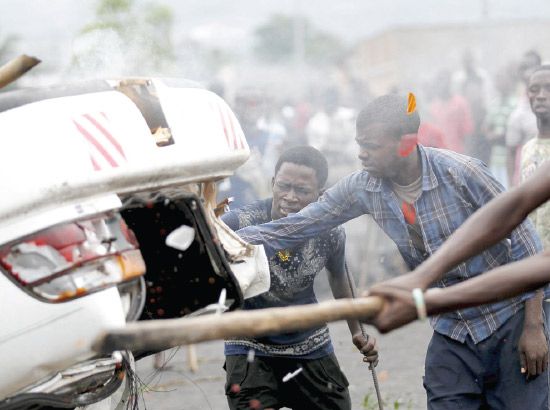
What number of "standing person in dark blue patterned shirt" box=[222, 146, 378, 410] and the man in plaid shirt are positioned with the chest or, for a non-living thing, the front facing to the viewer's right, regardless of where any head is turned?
0

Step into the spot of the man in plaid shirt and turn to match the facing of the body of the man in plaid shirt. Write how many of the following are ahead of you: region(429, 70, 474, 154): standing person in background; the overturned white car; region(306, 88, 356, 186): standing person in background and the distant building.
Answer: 1

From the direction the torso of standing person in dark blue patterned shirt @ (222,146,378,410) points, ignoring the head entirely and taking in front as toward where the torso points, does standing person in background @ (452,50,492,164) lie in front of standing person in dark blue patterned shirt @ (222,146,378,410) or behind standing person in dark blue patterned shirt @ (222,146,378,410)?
behind

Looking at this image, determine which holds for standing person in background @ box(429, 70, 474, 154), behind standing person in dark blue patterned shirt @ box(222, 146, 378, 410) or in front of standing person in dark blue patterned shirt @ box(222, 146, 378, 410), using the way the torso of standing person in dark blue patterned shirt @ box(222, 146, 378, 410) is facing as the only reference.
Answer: behind

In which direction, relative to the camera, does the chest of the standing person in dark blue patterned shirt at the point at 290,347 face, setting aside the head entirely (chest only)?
toward the camera

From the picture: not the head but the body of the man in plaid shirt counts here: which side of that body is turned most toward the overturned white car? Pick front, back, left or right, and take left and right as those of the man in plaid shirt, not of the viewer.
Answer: front

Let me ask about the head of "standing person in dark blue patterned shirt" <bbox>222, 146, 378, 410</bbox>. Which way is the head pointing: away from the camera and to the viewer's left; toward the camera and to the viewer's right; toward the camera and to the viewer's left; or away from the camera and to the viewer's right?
toward the camera and to the viewer's left

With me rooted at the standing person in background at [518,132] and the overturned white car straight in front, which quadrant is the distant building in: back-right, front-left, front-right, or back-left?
back-right

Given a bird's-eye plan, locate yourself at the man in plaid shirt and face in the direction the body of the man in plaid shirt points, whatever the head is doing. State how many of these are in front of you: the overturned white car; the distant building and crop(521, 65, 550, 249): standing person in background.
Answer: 1

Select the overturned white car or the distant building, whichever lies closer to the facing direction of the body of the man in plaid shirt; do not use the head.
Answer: the overturned white car

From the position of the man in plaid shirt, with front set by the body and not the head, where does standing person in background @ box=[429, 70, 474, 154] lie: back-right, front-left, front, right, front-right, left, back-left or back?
back-right
